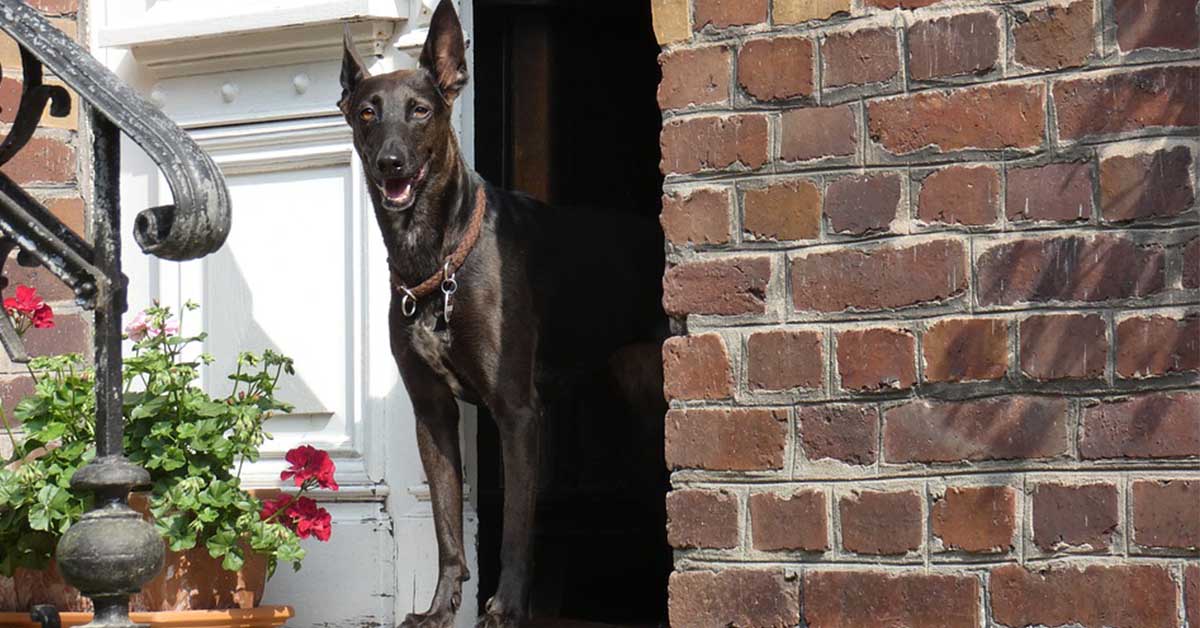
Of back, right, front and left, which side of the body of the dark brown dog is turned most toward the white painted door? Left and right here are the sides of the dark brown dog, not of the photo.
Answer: right

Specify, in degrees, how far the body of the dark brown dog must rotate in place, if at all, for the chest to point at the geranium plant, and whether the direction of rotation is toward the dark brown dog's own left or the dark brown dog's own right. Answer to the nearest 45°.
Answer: approximately 45° to the dark brown dog's own right

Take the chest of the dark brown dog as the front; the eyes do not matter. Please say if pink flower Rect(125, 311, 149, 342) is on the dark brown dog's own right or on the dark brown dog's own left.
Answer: on the dark brown dog's own right

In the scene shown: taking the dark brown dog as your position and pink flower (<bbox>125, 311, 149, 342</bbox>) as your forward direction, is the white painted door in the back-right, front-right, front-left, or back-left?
front-right

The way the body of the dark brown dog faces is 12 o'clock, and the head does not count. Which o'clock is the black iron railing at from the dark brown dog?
The black iron railing is roughly at 11 o'clock from the dark brown dog.

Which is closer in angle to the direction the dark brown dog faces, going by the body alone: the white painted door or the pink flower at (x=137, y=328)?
the pink flower
